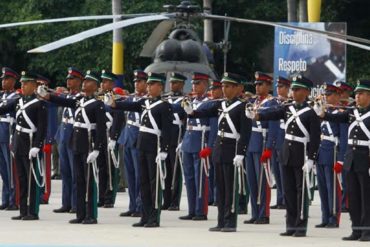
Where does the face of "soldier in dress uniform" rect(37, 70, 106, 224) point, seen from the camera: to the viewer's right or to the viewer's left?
to the viewer's left

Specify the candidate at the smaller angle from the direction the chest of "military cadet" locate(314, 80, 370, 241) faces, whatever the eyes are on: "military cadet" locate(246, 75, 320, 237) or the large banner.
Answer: the military cadet

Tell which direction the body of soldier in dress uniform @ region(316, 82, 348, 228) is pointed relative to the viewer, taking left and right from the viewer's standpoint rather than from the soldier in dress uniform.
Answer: facing the viewer and to the left of the viewer

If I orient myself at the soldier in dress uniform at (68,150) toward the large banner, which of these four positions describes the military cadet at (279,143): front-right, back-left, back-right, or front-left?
front-right

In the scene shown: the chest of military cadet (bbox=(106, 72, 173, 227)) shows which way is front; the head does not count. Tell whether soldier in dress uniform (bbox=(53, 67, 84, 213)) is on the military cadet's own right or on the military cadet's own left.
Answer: on the military cadet's own right

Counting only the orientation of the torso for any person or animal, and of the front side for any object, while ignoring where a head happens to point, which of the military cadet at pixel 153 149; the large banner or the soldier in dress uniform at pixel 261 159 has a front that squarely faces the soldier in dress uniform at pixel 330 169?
the large banner

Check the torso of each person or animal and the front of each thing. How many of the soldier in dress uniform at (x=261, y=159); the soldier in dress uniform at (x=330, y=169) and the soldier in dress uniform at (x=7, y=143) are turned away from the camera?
0

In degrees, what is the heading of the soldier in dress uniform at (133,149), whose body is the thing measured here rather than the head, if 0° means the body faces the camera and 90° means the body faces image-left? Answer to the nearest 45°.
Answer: approximately 45°

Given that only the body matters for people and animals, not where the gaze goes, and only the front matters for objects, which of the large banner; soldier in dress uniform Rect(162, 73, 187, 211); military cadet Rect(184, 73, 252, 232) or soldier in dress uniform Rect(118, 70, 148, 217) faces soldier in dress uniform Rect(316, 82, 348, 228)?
the large banner

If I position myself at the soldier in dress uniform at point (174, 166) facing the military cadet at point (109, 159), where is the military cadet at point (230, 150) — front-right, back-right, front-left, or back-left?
back-left

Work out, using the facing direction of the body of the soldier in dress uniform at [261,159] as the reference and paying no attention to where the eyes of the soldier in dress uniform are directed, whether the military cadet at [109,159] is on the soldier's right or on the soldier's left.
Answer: on the soldier's right

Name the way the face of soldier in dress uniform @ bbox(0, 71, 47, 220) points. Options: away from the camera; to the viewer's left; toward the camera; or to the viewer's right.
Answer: to the viewer's left

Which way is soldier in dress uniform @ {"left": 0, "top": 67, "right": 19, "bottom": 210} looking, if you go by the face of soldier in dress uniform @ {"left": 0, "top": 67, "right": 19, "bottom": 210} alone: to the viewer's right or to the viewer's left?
to the viewer's left
